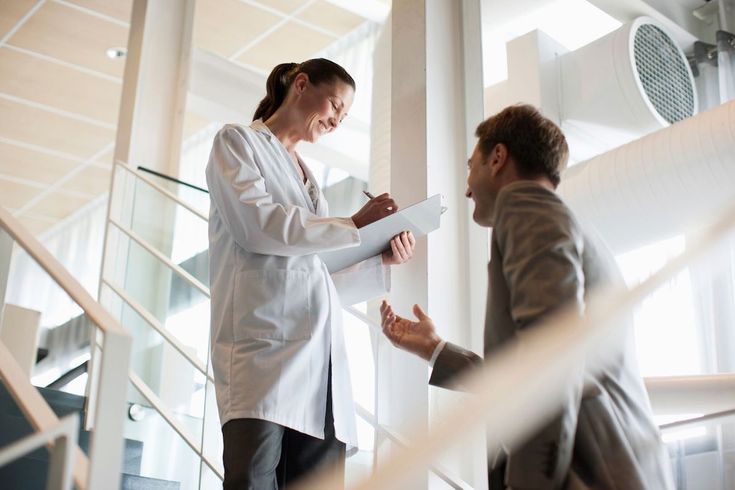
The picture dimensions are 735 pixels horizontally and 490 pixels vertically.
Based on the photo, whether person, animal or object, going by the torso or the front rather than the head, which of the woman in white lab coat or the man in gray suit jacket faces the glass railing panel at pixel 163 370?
the man in gray suit jacket

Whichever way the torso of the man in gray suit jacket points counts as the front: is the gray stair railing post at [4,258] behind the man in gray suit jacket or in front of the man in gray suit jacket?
in front

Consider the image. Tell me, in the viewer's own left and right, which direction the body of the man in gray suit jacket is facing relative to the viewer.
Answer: facing away from the viewer and to the left of the viewer

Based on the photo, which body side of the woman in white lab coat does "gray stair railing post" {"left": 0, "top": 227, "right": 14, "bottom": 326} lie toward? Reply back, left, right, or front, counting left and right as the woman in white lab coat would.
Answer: back

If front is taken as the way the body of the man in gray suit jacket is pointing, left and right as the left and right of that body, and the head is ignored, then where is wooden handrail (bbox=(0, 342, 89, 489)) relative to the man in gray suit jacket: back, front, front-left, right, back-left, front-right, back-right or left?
front-left

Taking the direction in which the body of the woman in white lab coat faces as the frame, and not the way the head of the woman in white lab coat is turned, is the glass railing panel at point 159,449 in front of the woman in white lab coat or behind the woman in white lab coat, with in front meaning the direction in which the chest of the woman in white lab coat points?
behind

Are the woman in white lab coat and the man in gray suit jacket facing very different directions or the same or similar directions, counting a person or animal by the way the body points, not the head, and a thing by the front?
very different directions

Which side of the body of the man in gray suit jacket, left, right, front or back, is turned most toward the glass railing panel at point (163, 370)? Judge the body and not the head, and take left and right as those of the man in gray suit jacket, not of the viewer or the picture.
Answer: front

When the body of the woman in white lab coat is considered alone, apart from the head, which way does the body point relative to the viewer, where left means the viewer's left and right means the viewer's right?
facing the viewer and to the right of the viewer

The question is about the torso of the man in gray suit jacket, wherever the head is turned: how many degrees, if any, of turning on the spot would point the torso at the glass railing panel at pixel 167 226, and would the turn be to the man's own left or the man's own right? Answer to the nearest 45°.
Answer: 0° — they already face it

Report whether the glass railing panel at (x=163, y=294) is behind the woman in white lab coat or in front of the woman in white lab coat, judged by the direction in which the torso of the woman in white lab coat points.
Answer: behind

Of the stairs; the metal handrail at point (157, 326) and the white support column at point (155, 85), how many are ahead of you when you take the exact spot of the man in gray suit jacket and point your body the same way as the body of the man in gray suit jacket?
3

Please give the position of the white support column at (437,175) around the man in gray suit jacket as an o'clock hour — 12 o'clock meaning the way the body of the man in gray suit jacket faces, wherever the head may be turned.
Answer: The white support column is roughly at 1 o'clock from the man in gray suit jacket.

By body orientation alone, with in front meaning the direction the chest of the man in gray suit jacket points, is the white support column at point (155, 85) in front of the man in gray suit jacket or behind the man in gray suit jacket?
in front

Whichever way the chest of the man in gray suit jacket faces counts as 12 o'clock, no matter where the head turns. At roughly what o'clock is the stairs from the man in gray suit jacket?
The stairs is roughly at 12 o'clock from the man in gray suit jacket.

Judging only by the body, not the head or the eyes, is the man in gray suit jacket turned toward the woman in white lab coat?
yes
